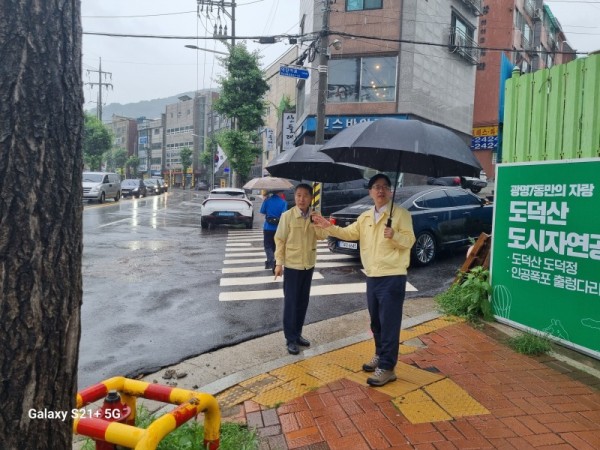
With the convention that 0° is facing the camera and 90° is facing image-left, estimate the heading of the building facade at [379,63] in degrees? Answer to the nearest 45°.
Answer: approximately 0°

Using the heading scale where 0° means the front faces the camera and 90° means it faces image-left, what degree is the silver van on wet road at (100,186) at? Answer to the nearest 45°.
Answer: approximately 45°
